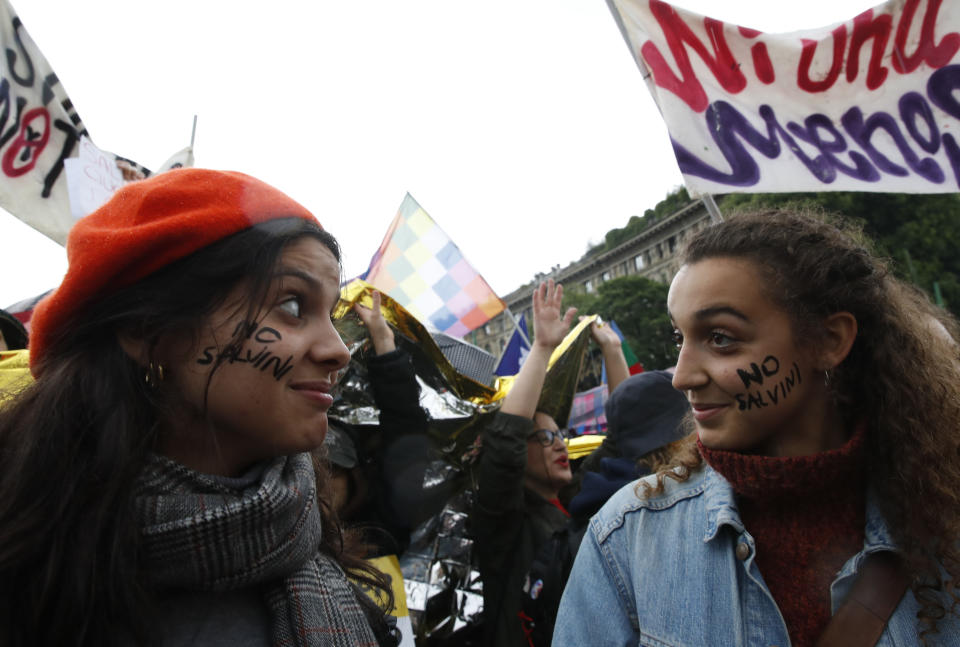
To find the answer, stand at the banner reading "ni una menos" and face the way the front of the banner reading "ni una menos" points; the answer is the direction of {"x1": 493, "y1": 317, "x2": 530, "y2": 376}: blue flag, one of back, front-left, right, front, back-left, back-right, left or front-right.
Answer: back-right

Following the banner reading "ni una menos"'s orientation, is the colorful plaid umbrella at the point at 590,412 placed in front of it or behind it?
behind

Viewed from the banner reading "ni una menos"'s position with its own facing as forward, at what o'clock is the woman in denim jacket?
The woman in denim jacket is roughly at 12 o'clock from the banner reading "ni una menos".

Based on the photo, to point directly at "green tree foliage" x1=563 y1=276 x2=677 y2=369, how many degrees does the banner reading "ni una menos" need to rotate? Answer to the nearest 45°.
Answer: approximately 180°

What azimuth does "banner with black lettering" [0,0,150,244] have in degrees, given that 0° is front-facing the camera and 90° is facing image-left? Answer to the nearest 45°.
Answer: approximately 0°

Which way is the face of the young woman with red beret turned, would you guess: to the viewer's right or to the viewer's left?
to the viewer's right
